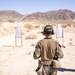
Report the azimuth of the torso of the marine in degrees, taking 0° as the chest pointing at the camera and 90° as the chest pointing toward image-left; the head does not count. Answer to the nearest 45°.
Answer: approximately 180°
